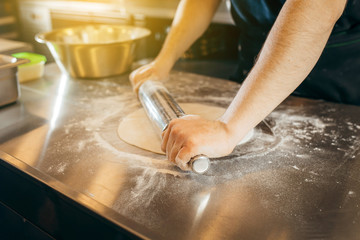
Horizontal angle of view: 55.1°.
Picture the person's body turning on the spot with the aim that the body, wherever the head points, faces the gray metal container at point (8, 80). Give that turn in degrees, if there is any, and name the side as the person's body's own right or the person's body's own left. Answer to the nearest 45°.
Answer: approximately 45° to the person's body's own right

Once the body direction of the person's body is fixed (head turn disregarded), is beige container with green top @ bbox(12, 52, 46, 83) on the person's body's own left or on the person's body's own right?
on the person's body's own right

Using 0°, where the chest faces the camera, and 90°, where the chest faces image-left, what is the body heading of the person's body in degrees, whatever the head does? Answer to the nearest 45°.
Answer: approximately 45°

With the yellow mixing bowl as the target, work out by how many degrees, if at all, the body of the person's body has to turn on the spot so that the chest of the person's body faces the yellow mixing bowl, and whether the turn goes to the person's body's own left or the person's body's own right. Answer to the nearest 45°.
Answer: approximately 90° to the person's body's own right
